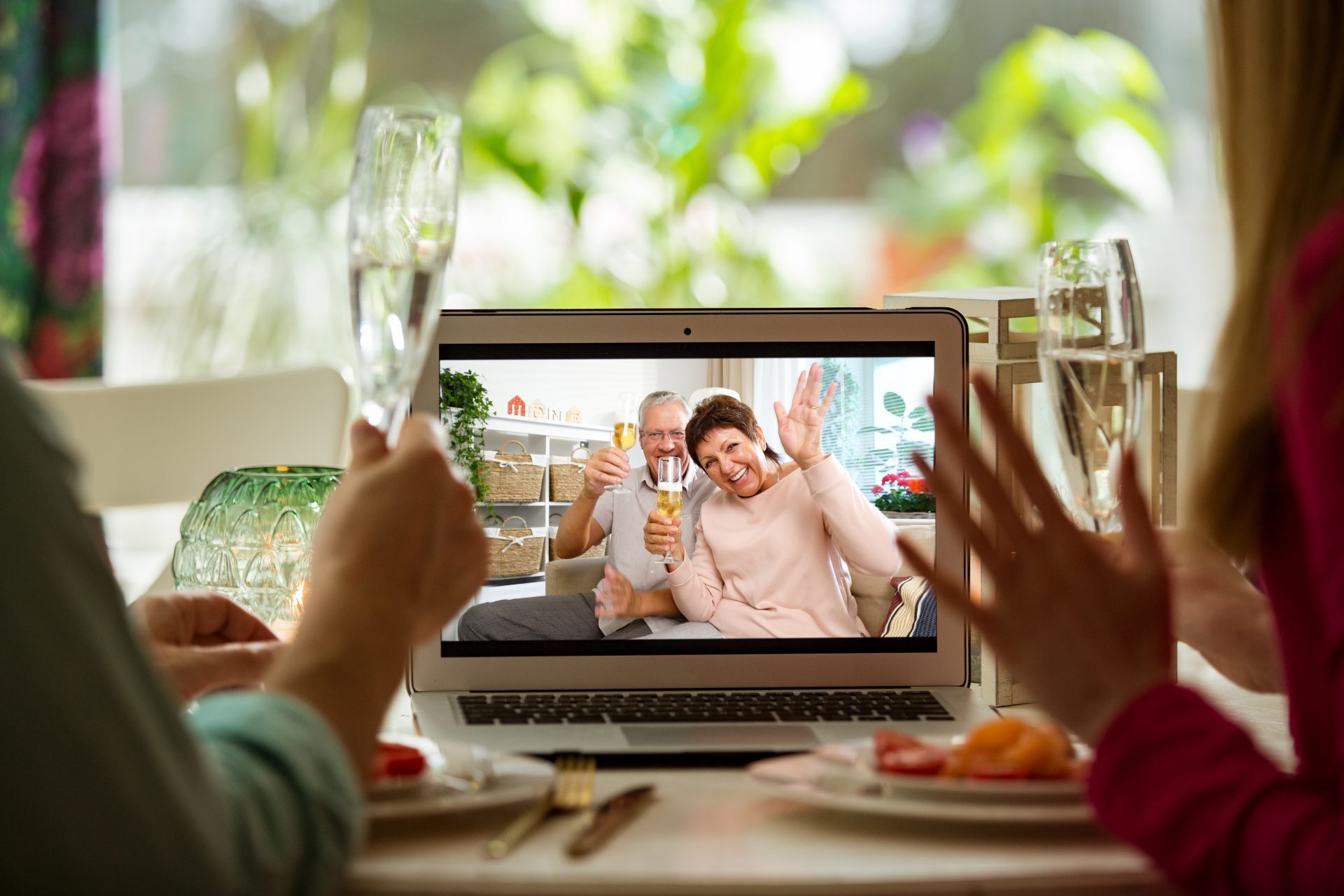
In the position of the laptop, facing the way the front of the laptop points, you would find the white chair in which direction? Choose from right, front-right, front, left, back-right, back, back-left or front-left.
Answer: back-right

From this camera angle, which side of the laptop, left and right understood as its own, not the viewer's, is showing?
front
